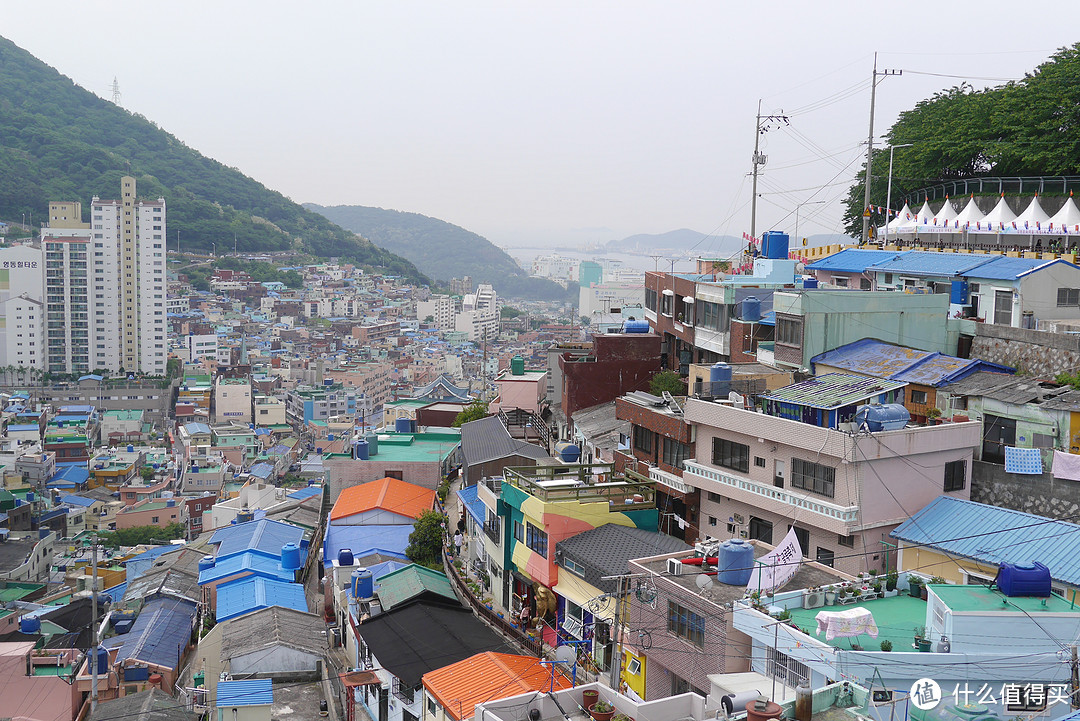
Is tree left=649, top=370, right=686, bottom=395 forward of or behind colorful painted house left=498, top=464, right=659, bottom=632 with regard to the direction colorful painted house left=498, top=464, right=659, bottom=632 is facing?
behind

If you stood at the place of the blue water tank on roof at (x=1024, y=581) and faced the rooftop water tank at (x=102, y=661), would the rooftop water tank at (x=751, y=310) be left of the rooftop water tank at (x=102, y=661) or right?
right

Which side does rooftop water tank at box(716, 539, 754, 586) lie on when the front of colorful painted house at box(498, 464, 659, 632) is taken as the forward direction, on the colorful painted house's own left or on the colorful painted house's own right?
on the colorful painted house's own left

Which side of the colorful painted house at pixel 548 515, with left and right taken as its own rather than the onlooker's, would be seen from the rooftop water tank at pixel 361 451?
right

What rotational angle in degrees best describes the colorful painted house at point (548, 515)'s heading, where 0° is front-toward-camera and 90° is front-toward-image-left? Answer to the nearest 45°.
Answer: approximately 45°

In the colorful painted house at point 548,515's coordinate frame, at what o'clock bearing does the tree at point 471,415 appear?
The tree is roughly at 4 o'clock from the colorful painted house.

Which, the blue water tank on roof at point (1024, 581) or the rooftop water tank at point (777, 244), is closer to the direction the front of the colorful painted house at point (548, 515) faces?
the blue water tank on roof

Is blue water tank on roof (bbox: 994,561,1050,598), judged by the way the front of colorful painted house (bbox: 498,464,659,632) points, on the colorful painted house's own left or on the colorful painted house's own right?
on the colorful painted house's own left

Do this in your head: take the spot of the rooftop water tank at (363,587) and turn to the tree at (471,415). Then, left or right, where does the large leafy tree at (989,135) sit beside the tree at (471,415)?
right
